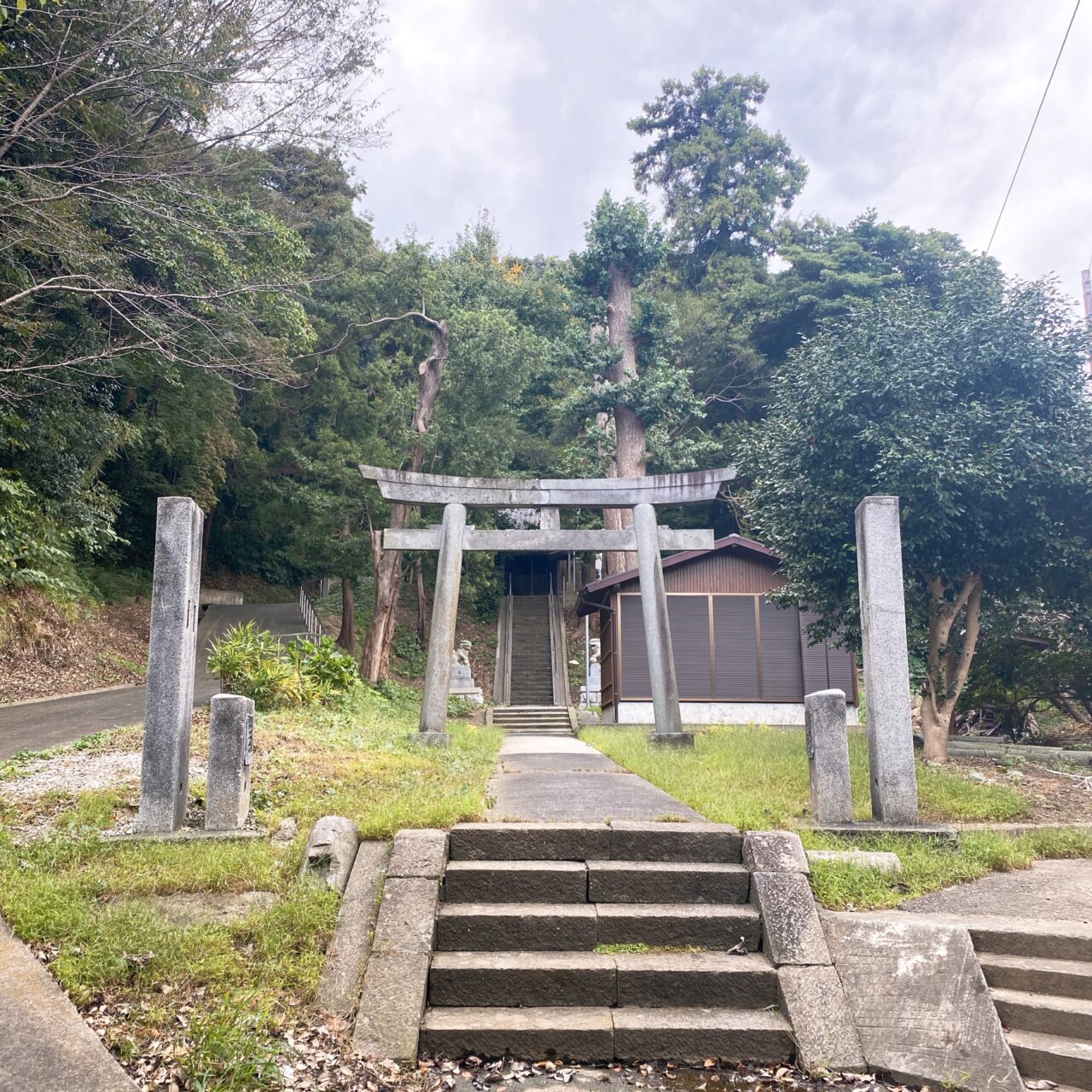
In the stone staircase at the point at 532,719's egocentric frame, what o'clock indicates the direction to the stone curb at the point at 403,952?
The stone curb is roughly at 12 o'clock from the stone staircase.

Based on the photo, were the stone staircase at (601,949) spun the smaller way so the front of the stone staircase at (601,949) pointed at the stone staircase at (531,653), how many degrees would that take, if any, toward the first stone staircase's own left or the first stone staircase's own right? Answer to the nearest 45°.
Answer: approximately 180°

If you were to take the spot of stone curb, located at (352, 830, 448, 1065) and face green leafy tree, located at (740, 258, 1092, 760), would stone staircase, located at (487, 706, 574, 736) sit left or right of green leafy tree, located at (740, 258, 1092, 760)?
left

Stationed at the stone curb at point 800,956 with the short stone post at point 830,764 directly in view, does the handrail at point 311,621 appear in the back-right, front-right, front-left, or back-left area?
front-left

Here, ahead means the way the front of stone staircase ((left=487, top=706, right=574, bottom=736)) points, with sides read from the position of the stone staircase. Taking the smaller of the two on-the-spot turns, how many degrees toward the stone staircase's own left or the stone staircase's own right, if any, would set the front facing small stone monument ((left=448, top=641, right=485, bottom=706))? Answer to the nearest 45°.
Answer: approximately 135° to the stone staircase's own right

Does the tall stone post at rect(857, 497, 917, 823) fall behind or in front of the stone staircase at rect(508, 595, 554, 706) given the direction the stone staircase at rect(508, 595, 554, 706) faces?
in front

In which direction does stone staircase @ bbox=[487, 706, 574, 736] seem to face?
toward the camera

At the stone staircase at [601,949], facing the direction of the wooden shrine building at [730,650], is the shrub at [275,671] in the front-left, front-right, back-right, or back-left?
front-left

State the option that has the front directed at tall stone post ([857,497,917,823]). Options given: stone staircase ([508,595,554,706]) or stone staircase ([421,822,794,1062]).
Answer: stone staircase ([508,595,554,706])

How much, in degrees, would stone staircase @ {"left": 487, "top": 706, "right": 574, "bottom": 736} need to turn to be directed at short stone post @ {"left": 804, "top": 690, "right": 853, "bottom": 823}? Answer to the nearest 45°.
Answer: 0° — it already faces it

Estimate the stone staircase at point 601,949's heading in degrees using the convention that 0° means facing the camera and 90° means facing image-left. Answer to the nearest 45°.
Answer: approximately 0°

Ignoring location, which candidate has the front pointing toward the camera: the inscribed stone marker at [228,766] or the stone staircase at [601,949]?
the stone staircase

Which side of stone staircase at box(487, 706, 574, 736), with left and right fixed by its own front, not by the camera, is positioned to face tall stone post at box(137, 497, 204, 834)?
front

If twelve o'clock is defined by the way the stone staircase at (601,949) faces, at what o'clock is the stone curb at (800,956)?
The stone curb is roughly at 9 o'clock from the stone staircase.
